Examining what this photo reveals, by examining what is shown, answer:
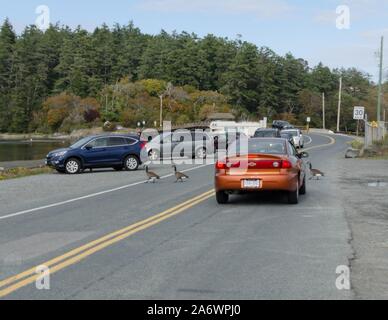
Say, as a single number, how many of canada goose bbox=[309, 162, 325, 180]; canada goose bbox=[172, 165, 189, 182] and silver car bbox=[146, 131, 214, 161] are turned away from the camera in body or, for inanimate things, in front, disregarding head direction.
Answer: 0

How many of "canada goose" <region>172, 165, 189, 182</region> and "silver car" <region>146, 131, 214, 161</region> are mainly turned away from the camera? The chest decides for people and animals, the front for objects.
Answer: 0

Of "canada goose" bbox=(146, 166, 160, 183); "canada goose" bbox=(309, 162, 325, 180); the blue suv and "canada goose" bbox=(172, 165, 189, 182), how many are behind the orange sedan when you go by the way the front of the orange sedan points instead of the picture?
0

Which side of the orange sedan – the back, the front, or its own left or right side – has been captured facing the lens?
back

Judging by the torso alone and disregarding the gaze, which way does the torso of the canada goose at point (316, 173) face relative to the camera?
to the viewer's left

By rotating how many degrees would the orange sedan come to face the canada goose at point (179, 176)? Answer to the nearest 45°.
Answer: approximately 45° to its left

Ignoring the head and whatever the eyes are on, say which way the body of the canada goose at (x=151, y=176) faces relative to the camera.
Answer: to the viewer's left

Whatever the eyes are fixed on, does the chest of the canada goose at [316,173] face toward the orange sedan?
no

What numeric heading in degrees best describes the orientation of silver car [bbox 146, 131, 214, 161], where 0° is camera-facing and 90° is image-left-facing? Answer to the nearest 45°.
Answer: approximately 90°

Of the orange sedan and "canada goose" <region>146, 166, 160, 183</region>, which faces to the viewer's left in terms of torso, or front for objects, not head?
the canada goose

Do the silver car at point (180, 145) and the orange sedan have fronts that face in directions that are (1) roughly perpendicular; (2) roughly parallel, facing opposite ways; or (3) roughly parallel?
roughly perpendicular

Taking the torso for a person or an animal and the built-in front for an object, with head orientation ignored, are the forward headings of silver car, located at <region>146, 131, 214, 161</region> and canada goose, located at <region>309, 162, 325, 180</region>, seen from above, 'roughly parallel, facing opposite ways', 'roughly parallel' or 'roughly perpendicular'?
roughly parallel
